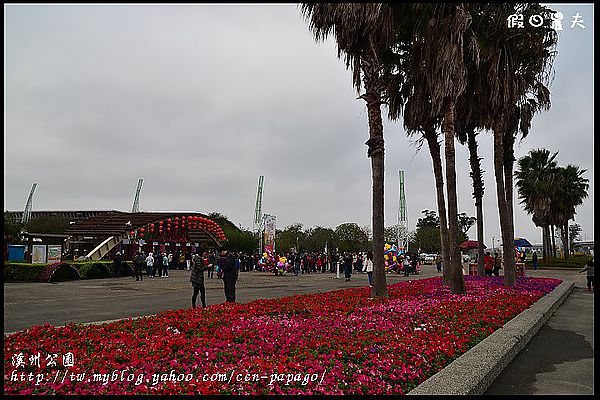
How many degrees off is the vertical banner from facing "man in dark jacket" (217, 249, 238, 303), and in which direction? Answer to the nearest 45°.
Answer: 0° — it already faces them

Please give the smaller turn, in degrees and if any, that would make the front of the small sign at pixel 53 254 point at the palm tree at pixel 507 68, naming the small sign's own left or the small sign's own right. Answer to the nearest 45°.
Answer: approximately 45° to the small sign's own left

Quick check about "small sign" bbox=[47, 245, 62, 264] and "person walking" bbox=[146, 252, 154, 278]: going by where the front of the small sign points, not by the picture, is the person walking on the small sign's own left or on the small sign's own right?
on the small sign's own left

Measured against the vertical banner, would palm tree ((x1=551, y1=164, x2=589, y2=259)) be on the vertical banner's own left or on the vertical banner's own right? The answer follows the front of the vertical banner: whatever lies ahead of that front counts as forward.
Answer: on the vertical banner's own left

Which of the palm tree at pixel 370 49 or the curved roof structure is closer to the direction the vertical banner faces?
the palm tree

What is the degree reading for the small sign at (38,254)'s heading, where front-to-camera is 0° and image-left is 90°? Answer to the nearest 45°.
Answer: approximately 0°

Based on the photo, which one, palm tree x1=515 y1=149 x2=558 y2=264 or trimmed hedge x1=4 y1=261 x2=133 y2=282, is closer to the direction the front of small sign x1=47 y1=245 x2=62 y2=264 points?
the trimmed hedge
